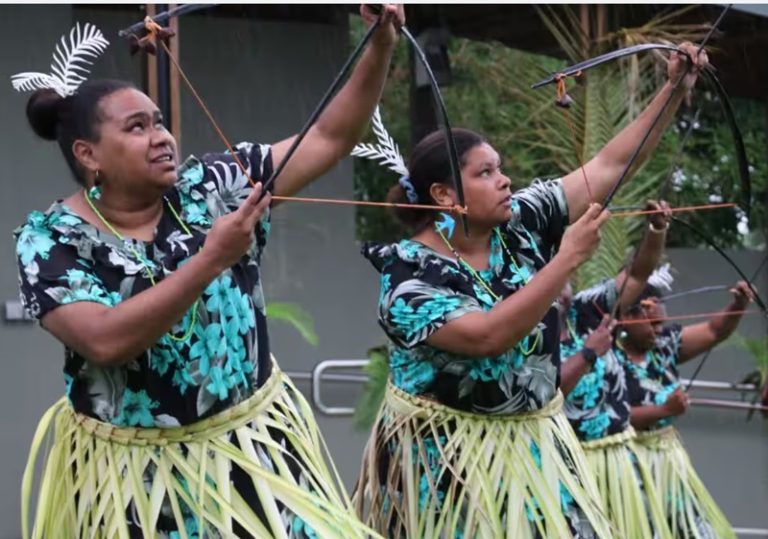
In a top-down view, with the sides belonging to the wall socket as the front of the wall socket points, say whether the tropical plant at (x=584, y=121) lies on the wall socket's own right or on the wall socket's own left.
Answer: on the wall socket's own left

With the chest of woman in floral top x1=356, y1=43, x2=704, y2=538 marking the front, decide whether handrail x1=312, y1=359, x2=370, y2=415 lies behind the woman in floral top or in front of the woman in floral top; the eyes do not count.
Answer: behind

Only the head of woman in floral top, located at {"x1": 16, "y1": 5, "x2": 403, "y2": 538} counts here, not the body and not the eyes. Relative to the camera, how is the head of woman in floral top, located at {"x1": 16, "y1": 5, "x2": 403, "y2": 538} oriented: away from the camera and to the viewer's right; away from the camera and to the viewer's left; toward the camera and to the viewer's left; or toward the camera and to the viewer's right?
toward the camera and to the viewer's right

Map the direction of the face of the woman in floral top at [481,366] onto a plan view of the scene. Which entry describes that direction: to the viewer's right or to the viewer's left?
to the viewer's right

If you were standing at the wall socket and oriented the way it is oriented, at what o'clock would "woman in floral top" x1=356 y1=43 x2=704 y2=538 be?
The woman in floral top is roughly at 11 o'clock from the wall socket.

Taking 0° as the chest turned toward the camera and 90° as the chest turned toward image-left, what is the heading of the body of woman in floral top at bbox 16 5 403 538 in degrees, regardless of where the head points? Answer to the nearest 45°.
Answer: approximately 315°
